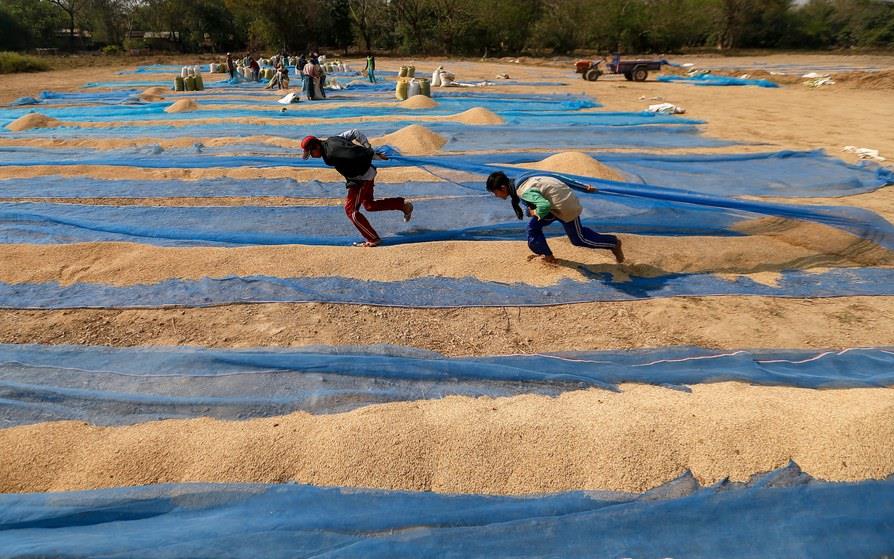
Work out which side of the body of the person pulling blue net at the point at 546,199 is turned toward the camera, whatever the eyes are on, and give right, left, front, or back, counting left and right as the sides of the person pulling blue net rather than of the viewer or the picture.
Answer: left

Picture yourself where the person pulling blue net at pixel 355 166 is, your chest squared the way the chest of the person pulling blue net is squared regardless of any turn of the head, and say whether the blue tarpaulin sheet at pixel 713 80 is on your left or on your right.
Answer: on your right

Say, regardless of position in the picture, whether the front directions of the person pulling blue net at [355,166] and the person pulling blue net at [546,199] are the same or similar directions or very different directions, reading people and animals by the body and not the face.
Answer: same or similar directions

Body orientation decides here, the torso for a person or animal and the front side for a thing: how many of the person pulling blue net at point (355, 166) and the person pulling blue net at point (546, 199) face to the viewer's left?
2

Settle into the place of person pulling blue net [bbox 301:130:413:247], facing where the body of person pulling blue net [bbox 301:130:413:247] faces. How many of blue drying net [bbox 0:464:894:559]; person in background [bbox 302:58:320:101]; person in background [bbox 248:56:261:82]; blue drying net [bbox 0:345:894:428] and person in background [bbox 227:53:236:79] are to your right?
3

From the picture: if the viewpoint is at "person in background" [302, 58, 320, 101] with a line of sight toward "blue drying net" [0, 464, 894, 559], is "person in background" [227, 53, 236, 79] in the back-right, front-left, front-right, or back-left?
back-right

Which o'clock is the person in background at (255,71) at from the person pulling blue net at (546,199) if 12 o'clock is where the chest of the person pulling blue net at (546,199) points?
the person in background at (255,71) is roughly at 2 o'clock from the person pulling blue net at (546,199).

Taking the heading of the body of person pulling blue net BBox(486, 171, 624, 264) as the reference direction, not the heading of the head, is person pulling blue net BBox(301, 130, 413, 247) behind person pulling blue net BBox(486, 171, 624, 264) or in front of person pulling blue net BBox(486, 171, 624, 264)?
in front

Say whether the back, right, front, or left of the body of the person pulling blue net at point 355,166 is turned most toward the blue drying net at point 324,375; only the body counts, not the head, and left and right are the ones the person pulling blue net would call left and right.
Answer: left

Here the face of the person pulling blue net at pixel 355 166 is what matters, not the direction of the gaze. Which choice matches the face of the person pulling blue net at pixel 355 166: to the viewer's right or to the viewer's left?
to the viewer's left

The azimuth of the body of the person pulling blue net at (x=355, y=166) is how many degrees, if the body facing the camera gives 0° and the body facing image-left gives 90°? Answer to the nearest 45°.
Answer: approximately 90°

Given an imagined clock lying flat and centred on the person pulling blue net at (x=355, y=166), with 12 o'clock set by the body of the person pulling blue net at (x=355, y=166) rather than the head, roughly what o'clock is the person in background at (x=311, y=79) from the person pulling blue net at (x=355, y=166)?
the person in background at (x=311, y=79) is roughly at 3 o'clock from the person pulling blue net at (x=355, y=166).
